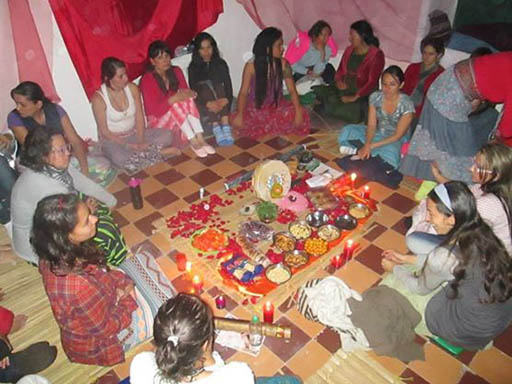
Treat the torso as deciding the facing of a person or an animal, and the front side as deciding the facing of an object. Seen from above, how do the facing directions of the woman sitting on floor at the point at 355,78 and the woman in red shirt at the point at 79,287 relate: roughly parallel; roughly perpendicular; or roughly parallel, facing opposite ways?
roughly parallel, facing opposite ways

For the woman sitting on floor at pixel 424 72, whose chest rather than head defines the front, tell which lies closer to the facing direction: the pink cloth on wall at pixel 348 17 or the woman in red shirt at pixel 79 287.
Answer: the woman in red shirt

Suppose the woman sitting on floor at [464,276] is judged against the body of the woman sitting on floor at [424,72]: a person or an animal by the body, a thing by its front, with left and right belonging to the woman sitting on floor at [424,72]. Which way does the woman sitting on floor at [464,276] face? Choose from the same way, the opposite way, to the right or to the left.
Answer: to the right

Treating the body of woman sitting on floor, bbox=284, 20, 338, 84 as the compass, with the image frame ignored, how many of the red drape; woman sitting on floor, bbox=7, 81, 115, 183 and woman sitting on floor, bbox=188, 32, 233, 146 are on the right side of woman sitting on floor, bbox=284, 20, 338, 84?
3

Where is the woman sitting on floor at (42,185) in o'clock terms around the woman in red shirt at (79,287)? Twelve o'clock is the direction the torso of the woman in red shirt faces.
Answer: The woman sitting on floor is roughly at 9 o'clock from the woman in red shirt.

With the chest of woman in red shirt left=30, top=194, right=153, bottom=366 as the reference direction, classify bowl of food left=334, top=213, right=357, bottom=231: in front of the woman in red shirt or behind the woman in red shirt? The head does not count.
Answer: in front

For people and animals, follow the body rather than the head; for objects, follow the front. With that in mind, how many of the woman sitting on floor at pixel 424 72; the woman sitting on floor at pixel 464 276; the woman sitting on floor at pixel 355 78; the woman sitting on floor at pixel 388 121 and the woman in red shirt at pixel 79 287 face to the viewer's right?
1

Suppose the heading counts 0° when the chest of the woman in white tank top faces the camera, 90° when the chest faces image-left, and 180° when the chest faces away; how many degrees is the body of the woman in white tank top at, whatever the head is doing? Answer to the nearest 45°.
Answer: approximately 315°

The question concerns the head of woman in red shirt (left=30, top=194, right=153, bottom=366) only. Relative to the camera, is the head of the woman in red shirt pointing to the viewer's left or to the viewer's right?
to the viewer's right

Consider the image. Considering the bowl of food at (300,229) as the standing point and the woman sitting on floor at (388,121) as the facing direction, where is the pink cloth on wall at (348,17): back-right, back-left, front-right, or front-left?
front-left

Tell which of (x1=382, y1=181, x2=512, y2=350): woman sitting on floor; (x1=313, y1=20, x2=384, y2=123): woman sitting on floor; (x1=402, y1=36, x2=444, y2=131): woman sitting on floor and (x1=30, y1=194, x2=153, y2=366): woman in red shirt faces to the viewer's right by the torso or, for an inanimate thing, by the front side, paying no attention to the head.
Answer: the woman in red shirt

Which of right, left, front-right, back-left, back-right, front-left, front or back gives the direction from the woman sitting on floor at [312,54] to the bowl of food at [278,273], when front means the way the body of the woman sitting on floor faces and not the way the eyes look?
front-right

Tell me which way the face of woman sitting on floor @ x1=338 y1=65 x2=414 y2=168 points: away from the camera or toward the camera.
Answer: toward the camera

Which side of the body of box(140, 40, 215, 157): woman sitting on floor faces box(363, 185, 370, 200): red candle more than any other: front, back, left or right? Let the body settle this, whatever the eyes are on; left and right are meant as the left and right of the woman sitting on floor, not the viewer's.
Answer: front

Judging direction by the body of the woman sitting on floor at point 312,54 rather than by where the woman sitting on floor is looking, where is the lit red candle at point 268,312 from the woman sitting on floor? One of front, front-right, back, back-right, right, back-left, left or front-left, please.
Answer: front-right

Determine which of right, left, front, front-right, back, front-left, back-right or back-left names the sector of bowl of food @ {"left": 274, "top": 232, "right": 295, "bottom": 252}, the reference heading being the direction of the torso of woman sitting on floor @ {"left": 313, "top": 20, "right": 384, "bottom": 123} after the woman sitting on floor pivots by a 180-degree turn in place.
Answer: back-right

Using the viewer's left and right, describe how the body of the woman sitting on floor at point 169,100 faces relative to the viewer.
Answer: facing the viewer and to the right of the viewer

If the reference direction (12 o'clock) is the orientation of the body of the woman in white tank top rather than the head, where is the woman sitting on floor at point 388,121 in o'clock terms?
The woman sitting on floor is roughly at 11 o'clock from the woman in white tank top.

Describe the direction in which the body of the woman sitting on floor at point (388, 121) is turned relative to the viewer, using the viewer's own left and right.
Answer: facing the viewer and to the left of the viewer
